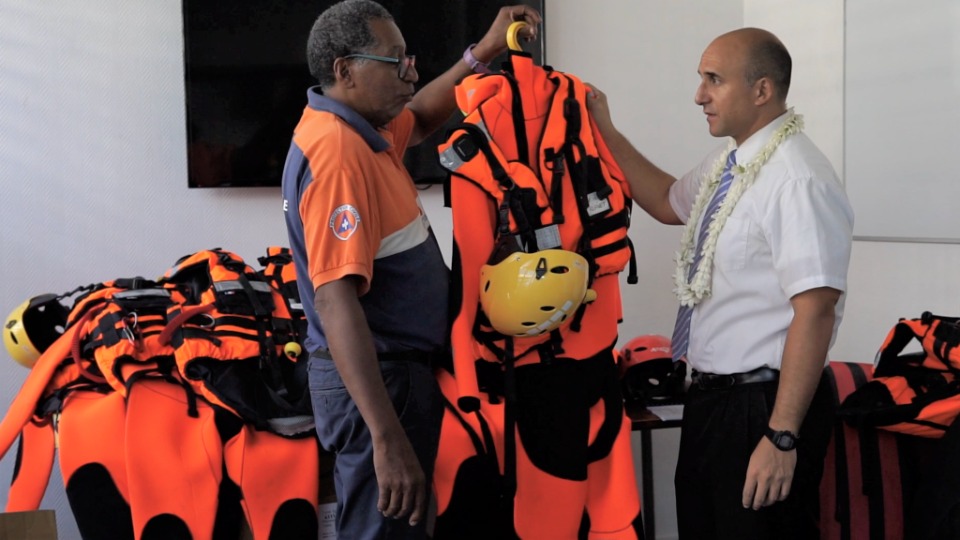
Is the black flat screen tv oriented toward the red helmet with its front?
no

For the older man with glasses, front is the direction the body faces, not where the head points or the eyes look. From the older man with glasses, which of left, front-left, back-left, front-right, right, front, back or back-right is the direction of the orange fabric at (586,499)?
front-left

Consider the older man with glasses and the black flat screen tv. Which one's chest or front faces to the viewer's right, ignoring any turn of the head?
the older man with glasses

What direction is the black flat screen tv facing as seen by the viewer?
toward the camera

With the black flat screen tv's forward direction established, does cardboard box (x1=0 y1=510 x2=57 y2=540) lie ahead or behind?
ahead

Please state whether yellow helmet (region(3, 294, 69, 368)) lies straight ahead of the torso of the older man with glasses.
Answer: no

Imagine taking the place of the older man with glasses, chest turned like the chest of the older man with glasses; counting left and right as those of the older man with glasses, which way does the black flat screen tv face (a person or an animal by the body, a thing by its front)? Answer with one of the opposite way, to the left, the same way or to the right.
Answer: to the right

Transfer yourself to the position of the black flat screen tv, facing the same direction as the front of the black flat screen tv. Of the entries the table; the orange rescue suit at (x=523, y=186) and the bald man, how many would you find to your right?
0

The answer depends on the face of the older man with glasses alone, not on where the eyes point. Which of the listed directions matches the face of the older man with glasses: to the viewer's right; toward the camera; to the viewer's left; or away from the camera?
to the viewer's right

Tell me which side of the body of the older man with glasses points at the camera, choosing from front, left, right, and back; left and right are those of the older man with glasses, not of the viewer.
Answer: right

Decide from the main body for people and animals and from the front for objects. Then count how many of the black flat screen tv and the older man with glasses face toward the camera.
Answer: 1

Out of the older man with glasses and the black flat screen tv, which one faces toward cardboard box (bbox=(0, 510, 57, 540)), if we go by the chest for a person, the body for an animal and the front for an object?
the black flat screen tv

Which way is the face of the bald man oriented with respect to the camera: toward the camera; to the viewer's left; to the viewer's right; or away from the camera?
to the viewer's left

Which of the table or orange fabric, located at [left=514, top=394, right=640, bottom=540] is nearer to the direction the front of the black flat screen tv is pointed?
the orange fabric

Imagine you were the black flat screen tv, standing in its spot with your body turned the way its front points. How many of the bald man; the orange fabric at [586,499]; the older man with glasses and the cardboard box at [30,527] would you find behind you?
0
